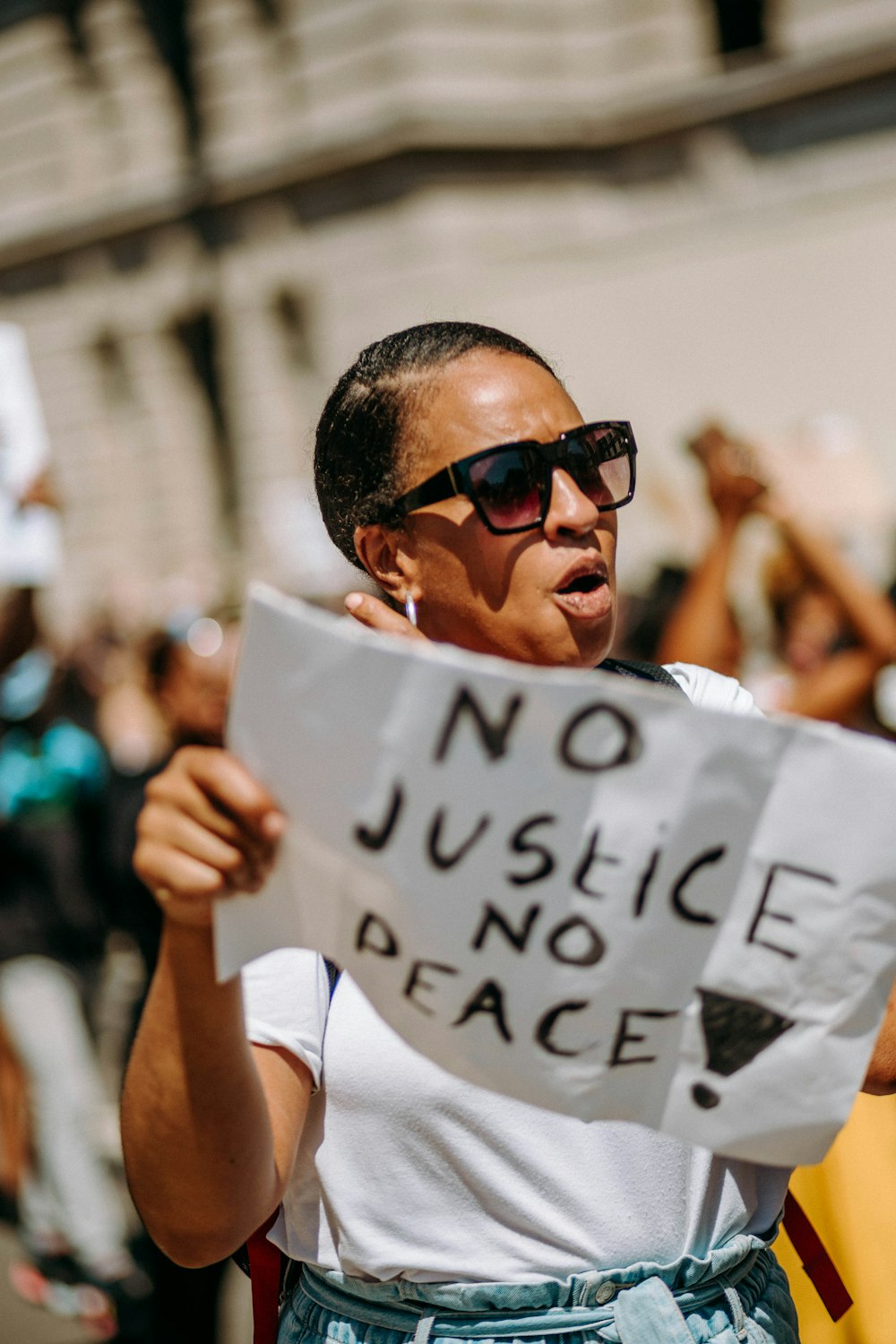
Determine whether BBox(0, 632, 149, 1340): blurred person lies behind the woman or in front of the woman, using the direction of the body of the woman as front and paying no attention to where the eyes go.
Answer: behind

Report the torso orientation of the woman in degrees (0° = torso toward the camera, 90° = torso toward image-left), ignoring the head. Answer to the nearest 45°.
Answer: approximately 315°

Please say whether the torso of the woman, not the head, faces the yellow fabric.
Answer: no

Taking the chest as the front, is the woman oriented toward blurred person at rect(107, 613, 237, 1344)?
no

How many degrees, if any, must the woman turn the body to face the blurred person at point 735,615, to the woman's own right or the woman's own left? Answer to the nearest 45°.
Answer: approximately 135° to the woman's own left

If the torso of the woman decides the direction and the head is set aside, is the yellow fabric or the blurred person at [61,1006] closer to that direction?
the yellow fabric

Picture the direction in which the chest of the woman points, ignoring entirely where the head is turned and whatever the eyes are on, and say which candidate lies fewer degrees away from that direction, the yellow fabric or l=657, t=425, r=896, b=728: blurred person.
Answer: the yellow fabric

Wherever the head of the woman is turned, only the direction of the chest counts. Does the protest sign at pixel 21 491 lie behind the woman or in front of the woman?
behind

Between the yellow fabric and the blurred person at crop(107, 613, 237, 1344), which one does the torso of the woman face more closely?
the yellow fabric

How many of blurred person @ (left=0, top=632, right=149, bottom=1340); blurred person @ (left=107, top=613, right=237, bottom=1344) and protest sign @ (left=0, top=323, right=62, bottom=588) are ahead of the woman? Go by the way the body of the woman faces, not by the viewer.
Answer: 0

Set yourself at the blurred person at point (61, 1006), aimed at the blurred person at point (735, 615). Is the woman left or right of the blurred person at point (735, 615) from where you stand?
right

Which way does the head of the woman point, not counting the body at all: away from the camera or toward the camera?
toward the camera
